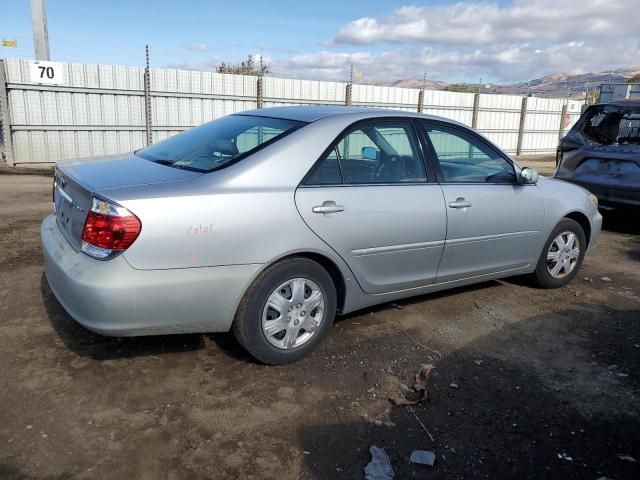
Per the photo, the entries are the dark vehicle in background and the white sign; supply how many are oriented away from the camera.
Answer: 1

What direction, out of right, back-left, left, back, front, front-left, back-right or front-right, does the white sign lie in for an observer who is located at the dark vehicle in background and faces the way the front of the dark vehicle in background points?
left

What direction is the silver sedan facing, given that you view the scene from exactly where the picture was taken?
facing away from the viewer and to the right of the viewer

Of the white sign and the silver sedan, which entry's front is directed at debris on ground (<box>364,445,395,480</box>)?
the white sign

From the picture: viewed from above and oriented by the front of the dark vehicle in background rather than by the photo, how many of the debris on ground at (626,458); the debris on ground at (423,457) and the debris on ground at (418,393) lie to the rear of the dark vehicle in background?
3

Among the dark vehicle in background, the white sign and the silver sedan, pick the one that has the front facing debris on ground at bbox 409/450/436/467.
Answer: the white sign

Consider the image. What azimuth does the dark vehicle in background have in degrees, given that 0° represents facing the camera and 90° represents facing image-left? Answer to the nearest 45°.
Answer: approximately 180°

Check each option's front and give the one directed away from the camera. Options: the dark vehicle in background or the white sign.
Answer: the dark vehicle in background

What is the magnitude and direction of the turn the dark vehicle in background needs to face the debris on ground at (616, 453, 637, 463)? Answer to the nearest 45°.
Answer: approximately 180°

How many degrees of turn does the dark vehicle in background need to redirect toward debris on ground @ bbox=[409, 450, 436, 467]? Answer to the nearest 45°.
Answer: approximately 180°

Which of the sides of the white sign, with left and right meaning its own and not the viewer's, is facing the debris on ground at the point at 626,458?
front

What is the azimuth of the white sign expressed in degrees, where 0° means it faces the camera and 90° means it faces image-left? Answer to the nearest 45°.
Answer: approximately 0°

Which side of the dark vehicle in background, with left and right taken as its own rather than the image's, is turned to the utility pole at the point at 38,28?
left

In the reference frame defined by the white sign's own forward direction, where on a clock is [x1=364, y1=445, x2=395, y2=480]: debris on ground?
The debris on ground is roughly at 12 o'clock from the white sign.

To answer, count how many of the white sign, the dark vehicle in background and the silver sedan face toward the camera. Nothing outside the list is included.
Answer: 1
